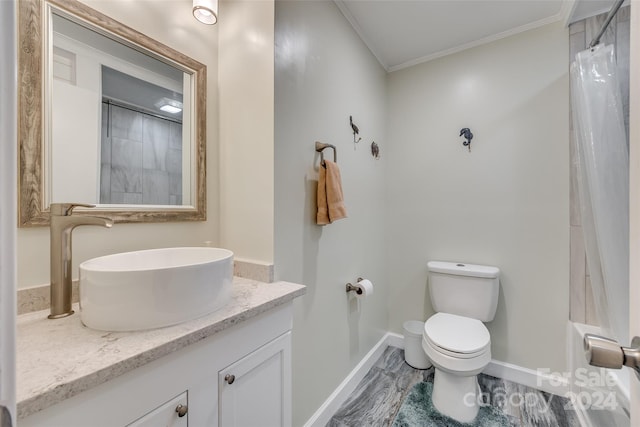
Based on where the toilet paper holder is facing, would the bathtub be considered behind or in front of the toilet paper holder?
in front

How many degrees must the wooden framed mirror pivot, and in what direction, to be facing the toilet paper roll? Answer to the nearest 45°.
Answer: approximately 45° to its left

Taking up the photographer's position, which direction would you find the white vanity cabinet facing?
facing the viewer and to the right of the viewer

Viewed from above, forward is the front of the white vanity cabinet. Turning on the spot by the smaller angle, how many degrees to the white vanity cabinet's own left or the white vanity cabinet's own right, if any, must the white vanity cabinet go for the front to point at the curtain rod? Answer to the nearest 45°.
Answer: approximately 45° to the white vanity cabinet's own left

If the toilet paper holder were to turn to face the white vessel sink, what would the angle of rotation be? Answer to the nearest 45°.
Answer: approximately 90° to its right

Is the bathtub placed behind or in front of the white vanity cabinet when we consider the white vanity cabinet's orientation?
in front

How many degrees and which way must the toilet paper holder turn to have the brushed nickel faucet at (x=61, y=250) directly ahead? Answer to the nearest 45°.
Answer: approximately 90° to its right

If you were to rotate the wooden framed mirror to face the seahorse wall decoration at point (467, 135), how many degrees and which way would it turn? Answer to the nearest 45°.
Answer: approximately 45° to its left

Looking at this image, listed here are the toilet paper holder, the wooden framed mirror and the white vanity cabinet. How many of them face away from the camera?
0

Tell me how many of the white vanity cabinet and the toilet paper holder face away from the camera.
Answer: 0
